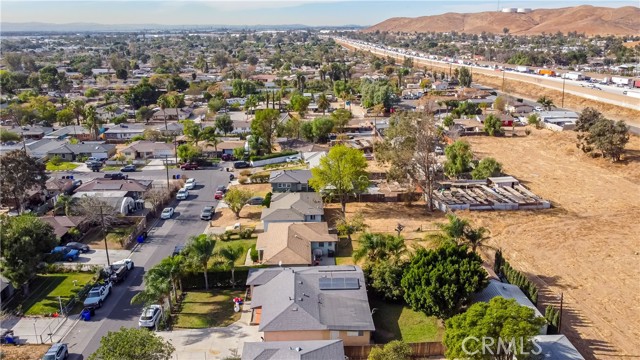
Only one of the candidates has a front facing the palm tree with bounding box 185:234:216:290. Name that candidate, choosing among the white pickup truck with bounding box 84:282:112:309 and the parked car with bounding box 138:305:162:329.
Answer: the parked car

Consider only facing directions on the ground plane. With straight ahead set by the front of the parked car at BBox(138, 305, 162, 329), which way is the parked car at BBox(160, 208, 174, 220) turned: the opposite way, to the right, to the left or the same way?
the opposite way

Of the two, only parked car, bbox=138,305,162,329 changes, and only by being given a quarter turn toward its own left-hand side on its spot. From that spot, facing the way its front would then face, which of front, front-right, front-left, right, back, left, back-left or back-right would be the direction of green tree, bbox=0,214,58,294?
front

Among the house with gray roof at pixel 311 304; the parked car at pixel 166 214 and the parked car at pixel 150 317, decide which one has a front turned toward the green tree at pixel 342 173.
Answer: the parked car at pixel 150 317

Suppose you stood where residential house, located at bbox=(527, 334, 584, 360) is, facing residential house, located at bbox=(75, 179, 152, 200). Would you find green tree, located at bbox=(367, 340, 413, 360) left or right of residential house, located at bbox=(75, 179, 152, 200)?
left

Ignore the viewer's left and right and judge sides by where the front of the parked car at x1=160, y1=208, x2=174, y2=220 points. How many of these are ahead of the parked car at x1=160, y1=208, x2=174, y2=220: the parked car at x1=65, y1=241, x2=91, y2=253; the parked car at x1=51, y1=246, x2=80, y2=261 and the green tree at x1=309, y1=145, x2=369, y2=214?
2

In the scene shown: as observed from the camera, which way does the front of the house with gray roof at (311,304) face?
facing to the left of the viewer

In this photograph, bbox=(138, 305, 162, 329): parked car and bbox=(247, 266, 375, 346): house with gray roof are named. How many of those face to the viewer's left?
1

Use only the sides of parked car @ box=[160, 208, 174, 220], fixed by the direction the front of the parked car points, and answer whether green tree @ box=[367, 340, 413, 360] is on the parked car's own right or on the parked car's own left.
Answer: on the parked car's own left

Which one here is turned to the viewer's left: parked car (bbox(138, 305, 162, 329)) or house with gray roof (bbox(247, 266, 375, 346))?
the house with gray roof

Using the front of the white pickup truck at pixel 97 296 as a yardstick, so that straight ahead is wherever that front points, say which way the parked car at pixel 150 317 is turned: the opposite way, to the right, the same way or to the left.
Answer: the opposite way

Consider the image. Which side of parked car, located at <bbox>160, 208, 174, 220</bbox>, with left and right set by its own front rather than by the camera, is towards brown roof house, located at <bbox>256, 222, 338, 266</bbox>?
left

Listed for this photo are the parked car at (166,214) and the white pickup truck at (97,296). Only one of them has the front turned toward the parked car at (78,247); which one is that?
the parked car at (166,214)
